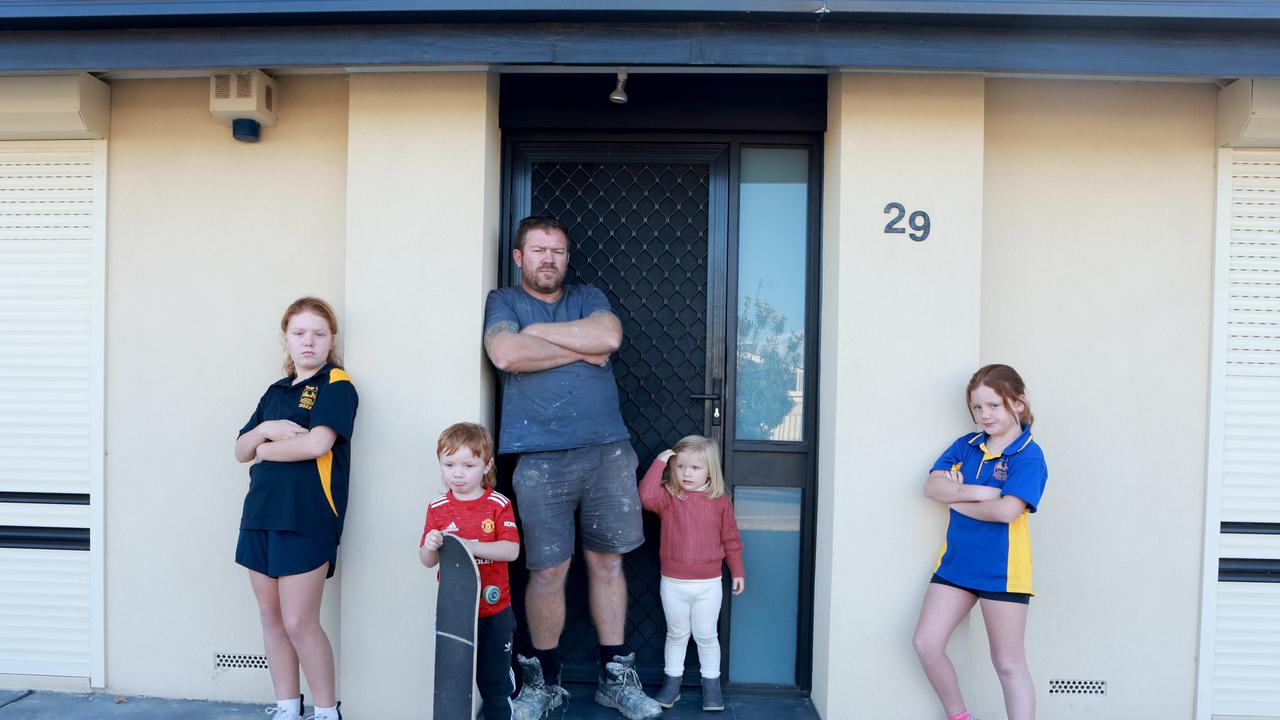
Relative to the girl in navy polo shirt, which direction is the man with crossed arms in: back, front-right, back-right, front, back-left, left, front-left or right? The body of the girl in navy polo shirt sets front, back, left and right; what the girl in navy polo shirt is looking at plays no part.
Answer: back-left

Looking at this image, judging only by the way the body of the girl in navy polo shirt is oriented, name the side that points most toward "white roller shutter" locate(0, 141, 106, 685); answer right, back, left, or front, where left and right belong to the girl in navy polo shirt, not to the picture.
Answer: right

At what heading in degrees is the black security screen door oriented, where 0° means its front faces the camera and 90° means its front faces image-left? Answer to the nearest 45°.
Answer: approximately 0°

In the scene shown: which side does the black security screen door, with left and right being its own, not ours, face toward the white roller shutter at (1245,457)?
left

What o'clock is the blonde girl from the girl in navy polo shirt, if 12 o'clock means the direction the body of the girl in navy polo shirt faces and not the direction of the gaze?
The blonde girl is roughly at 8 o'clock from the girl in navy polo shirt.
